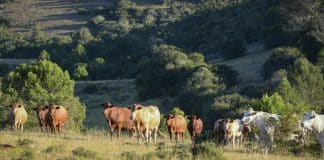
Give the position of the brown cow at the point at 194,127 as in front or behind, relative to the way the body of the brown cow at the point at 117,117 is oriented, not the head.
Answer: behind

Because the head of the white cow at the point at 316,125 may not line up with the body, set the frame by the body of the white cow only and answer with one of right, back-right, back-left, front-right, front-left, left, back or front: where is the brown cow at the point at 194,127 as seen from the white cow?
front-right

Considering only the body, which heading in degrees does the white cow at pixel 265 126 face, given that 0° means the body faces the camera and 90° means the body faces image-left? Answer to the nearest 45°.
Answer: approximately 45°

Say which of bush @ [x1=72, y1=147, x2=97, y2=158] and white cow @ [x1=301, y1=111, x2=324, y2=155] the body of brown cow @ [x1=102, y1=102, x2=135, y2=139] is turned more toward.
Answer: the bush

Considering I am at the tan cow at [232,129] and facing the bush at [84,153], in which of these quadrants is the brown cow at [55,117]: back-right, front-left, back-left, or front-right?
front-right

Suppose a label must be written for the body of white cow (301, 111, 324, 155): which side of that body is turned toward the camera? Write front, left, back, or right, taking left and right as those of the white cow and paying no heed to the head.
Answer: left

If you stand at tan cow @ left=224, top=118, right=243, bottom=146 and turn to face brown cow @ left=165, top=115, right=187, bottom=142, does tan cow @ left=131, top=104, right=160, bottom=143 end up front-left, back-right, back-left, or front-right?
front-left

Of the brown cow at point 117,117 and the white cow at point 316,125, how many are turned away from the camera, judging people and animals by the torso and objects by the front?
0
